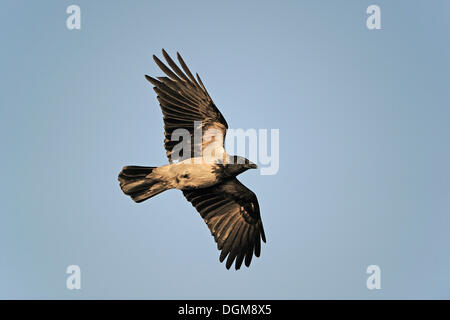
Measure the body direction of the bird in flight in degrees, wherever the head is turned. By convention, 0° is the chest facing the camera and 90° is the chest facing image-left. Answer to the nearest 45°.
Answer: approximately 270°
